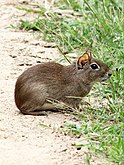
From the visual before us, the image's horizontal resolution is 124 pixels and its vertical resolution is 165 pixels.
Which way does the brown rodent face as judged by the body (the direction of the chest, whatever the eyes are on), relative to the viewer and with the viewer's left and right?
facing to the right of the viewer
